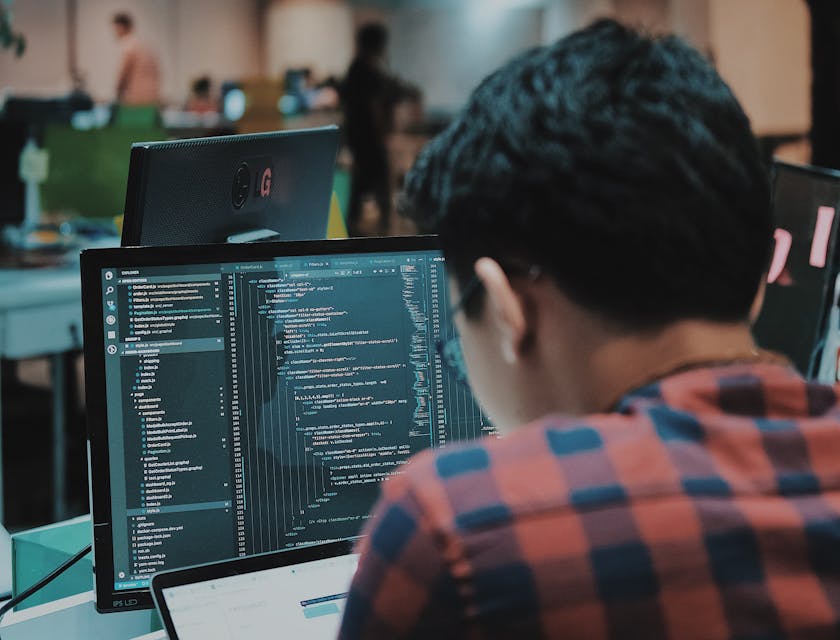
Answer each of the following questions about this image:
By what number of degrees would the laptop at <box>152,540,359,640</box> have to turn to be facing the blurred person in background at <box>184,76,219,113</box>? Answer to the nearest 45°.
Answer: approximately 135° to its left

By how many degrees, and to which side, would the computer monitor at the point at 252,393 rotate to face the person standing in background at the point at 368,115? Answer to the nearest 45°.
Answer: approximately 135° to its left

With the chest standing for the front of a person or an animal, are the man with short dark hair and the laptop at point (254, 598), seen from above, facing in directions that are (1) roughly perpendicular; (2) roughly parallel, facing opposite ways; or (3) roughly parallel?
roughly parallel, facing opposite ways

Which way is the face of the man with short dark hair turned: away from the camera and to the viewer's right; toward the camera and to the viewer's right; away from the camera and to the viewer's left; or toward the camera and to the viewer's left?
away from the camera and to the viewer's left

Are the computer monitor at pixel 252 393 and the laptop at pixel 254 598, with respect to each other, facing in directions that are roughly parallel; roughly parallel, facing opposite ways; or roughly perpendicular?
roughly parallel

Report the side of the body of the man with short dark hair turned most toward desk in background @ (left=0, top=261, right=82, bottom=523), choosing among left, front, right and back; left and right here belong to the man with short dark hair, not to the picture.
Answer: front

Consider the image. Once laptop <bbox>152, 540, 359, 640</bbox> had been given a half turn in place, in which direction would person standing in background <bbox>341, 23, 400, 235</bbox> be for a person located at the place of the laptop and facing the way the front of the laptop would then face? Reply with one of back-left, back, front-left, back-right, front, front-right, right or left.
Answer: front-right

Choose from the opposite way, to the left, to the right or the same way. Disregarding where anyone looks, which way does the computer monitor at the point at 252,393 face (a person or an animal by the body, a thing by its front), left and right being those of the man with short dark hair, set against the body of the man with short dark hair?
the opposite way

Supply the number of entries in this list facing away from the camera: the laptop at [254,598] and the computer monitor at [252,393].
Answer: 0

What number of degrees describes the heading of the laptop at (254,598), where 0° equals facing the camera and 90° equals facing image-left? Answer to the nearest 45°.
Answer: approximately 315°

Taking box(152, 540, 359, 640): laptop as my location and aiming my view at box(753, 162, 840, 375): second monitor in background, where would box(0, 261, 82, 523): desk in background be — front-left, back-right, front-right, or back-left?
front-left

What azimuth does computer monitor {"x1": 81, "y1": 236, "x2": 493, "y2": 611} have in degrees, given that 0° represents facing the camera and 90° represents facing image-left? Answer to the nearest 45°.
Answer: approximately 315°

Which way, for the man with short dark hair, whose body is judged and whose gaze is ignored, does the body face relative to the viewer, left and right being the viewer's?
facing away from the viewer and to the left of the viewer
